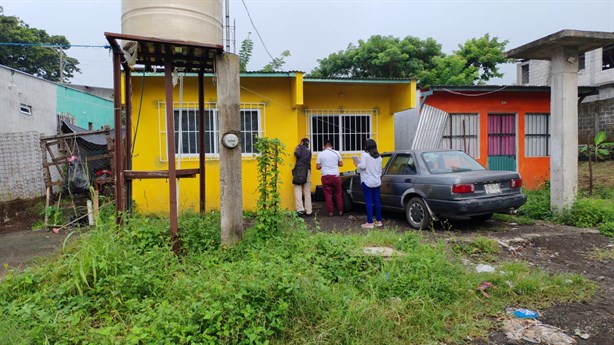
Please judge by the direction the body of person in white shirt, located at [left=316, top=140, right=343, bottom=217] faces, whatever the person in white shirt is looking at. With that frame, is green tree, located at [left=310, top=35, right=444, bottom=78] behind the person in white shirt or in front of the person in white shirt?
in front

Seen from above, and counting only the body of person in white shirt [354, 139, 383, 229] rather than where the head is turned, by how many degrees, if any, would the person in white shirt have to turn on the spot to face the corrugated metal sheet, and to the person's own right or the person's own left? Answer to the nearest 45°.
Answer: approximately 45° to the person's own right

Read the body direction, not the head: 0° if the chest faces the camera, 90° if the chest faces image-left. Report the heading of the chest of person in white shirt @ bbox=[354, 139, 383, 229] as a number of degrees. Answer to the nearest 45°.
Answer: approximately 135°

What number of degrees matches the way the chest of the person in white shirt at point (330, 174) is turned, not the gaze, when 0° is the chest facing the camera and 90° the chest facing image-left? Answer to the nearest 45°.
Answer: approximately 180°

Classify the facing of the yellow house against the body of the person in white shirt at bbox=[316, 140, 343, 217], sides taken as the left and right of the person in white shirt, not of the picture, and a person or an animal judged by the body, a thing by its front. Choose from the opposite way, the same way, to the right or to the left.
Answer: the opposite way

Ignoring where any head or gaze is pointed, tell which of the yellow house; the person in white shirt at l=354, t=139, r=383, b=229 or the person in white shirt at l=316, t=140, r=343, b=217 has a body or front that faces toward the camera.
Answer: the yellow house

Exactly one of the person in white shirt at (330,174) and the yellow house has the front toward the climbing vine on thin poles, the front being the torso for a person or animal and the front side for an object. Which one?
the yellow house

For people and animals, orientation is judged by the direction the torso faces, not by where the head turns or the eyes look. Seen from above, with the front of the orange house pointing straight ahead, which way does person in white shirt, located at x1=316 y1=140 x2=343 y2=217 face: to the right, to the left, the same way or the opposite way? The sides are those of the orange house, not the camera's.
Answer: the opposite way

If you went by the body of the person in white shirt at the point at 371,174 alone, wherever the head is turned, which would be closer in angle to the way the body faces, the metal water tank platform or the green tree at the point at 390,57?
the green tree

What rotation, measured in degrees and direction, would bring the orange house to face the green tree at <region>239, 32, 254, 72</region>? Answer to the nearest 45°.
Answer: approximately 90° to its right

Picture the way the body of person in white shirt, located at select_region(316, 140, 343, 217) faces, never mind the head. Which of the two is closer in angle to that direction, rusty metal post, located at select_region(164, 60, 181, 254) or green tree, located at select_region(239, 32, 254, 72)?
the green tree

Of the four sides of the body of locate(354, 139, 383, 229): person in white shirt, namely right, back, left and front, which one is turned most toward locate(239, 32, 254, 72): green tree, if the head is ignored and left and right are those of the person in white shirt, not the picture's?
front

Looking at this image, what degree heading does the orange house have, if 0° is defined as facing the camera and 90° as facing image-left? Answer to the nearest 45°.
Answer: approximately 0°

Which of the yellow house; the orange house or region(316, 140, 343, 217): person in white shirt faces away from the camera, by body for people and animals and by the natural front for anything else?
the person in white shirt

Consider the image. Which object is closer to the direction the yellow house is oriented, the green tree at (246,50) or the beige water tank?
the beige water tank
